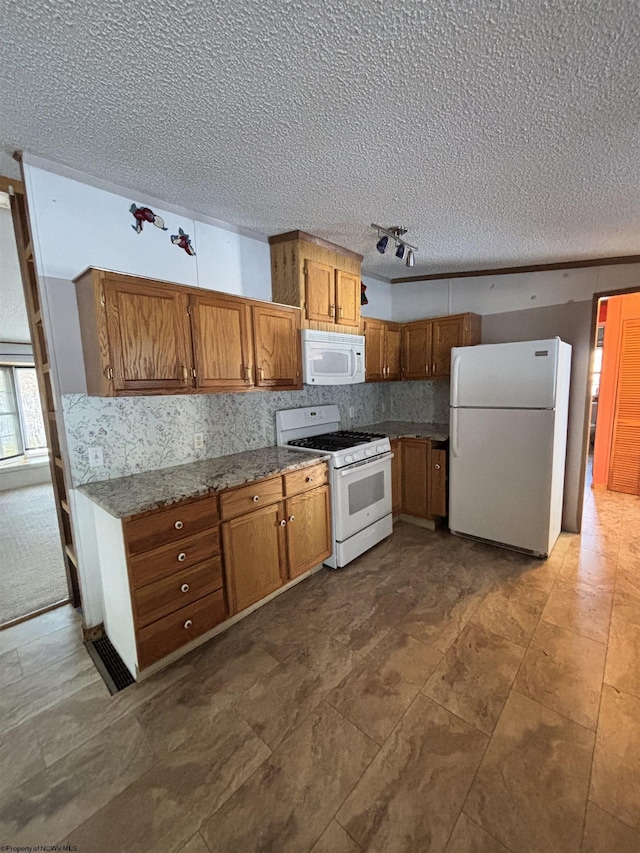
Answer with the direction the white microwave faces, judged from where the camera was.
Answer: facing the viewer and to the right of the viewer

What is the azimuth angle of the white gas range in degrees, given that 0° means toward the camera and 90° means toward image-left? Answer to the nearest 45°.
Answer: approximately 315°

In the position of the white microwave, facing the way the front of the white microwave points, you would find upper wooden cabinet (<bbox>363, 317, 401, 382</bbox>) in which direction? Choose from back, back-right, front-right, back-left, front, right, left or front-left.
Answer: left

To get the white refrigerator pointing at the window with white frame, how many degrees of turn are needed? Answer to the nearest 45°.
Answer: approximately 45° to its right

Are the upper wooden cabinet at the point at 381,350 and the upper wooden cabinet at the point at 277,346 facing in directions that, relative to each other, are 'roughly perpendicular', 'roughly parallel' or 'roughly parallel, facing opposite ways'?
roughly parallel

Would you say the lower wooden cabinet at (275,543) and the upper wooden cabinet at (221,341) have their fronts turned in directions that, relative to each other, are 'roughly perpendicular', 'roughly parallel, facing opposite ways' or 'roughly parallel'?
roughly parallel

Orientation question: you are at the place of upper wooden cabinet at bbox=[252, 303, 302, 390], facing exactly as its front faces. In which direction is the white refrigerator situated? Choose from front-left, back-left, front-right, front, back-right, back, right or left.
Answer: front-left

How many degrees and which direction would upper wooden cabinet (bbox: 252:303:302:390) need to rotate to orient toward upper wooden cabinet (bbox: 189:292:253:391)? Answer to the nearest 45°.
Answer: approximately 90° to its right

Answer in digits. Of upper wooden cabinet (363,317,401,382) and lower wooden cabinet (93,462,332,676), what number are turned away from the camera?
0

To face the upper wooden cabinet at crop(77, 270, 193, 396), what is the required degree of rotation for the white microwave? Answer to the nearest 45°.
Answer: approximately 90° to its right
